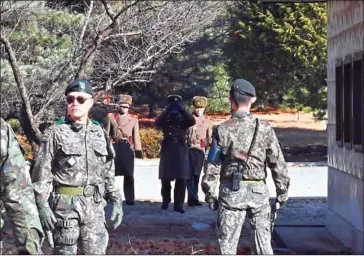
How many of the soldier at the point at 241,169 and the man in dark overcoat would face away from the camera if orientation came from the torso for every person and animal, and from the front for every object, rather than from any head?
1

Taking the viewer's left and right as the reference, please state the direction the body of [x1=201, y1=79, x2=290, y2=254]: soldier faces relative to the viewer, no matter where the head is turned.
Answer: facing away from the viewer

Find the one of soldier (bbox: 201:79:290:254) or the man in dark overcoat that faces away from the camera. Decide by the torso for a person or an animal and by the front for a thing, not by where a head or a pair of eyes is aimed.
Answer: the soldier

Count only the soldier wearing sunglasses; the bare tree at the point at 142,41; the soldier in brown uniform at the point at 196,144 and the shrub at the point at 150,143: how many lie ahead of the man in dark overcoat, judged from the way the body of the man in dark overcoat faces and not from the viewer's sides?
1

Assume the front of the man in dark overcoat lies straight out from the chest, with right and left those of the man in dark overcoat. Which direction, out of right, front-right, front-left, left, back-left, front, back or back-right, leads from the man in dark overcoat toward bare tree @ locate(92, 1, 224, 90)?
back

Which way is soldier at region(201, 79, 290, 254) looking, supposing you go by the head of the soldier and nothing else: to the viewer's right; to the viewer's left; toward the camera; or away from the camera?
away from the camera

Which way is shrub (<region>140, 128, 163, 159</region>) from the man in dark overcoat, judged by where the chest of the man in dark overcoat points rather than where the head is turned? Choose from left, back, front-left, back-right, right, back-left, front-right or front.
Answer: back

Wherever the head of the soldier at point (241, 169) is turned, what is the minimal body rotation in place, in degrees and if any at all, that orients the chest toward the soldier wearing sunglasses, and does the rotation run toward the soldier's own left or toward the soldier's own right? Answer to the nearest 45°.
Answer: approximately 135° to the soldier's own left

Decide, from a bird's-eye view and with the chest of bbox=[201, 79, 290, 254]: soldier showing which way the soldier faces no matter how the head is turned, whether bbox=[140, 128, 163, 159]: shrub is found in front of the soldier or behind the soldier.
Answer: in front

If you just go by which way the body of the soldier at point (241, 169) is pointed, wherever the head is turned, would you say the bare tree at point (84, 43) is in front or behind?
in front

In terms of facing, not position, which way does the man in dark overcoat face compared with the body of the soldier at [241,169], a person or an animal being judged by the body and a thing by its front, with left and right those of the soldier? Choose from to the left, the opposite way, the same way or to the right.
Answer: the opposite way

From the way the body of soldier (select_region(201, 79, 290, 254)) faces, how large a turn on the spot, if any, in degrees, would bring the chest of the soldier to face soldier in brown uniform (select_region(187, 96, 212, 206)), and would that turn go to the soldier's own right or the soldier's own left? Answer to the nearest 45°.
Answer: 0° — they already face them

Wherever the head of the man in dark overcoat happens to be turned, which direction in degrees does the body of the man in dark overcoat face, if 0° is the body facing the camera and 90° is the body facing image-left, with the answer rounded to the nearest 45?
approximately 0°

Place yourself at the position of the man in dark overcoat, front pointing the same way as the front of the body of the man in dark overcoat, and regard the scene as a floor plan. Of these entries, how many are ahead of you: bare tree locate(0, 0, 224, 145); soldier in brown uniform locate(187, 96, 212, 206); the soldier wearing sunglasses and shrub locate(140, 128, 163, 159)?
1
